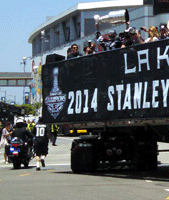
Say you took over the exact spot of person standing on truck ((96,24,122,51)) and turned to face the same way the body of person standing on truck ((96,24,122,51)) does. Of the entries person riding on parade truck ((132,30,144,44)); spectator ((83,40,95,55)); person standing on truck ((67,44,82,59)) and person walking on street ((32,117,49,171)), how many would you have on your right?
3

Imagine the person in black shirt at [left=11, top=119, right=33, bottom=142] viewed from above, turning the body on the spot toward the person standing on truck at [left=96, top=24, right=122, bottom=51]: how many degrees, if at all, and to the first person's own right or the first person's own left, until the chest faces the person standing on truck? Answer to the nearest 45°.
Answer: approximately 135° to the first person's own right

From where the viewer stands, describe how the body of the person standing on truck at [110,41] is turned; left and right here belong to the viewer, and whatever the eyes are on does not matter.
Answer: facing the viewer and to the left of the viewer

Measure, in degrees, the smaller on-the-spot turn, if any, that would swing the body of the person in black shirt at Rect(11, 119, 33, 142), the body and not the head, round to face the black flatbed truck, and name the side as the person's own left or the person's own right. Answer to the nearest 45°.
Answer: approximately 135° to the person's own right

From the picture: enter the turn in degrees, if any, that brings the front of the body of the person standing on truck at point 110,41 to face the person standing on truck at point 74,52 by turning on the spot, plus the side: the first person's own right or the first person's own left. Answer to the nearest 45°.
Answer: approximately 90° to the first person's own right

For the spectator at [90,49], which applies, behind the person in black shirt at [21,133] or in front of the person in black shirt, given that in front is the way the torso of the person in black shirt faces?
behind

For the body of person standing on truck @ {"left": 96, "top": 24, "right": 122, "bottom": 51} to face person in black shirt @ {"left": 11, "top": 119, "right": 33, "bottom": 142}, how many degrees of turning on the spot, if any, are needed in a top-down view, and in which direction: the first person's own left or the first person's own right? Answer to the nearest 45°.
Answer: approximately 90° to the first person's own right

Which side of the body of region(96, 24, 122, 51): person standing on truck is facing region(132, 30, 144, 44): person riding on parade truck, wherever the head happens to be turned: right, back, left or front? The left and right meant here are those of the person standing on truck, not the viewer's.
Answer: left
